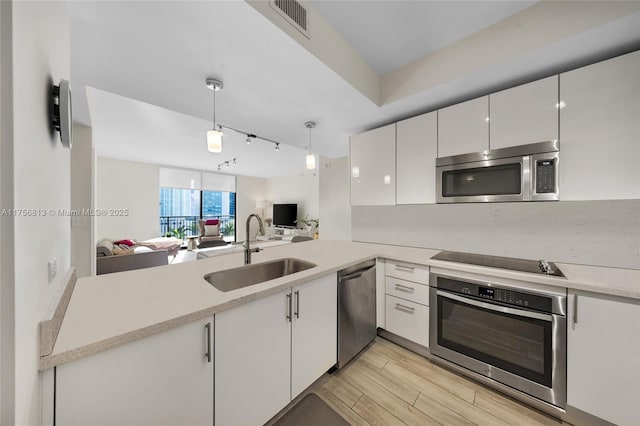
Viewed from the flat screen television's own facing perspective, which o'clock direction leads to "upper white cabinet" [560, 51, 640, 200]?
The upper white cabinet is roughly at 10 o'clock from the flat screen television.

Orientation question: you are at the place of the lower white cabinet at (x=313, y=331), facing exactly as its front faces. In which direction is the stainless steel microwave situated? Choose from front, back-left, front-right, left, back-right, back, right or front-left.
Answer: front-left

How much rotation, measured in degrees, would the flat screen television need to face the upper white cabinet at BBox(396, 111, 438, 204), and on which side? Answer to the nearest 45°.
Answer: approximately 45° to its left

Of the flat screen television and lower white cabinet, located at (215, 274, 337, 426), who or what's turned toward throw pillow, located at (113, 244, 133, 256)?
the flat screen television

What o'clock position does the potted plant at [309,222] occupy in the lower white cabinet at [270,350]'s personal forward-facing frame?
The potted plant is roughly at 8 o'clock from the lower white cabinet.

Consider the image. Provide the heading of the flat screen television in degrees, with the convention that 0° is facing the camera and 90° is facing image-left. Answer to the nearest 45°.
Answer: approximately 45°
